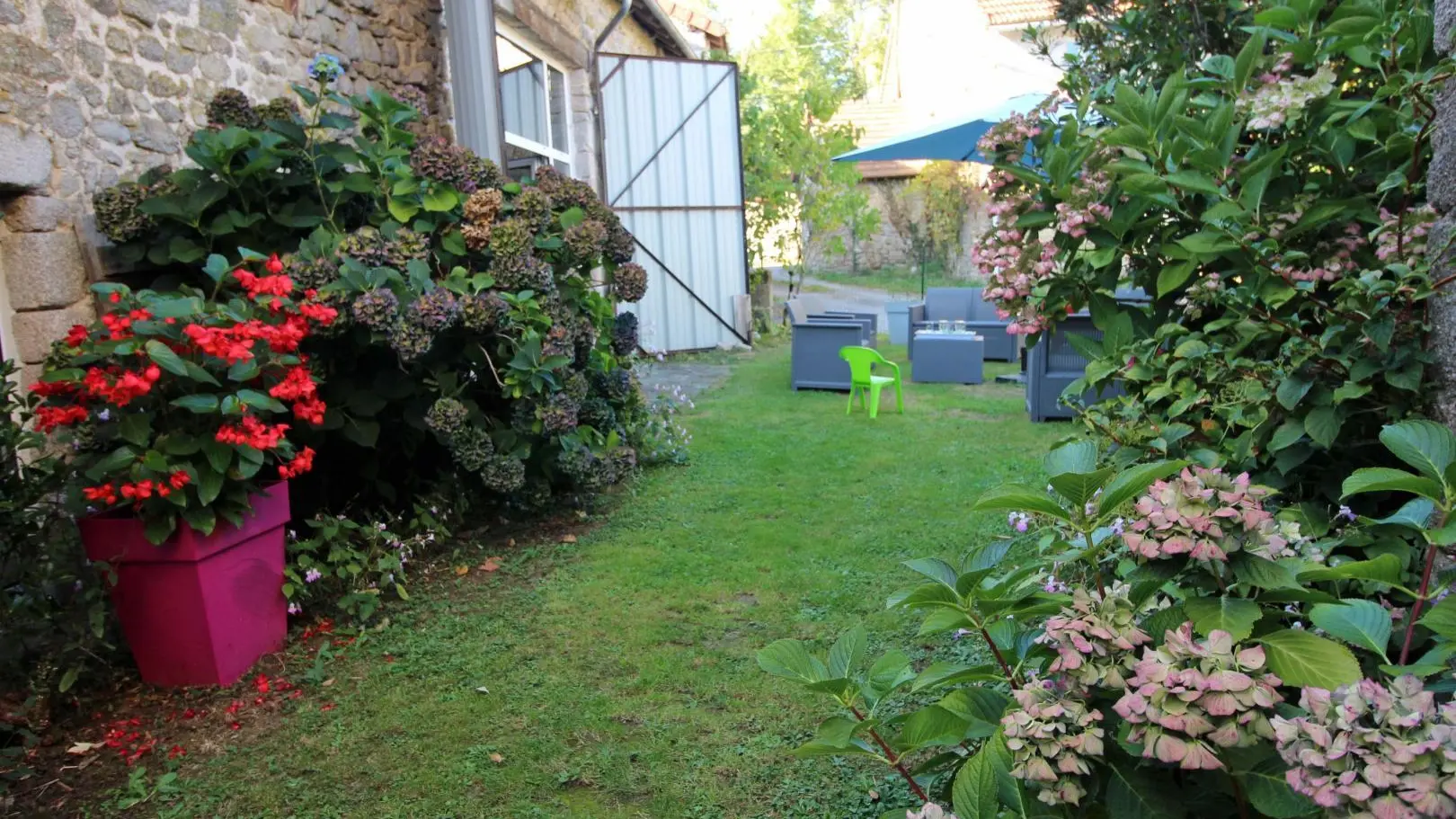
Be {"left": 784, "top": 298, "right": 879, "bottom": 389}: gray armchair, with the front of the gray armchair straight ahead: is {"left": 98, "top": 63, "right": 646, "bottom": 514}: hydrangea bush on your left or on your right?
on your right

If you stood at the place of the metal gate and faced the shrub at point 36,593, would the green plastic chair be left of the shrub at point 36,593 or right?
left

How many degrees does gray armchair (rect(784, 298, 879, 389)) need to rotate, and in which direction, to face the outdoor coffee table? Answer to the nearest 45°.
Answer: approximately 45° to its left

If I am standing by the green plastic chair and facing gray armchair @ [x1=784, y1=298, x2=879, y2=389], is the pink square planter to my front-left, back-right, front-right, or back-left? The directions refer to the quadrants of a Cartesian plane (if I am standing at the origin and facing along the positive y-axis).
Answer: back-left

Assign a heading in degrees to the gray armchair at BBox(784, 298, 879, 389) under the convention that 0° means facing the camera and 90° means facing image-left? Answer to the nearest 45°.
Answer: approximately 270°

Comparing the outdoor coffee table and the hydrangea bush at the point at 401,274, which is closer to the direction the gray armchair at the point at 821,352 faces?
the outdoor coffee table

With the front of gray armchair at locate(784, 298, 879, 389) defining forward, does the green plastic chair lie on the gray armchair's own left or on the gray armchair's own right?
on the gray armchair's own right

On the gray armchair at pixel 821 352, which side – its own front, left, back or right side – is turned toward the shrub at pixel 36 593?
right

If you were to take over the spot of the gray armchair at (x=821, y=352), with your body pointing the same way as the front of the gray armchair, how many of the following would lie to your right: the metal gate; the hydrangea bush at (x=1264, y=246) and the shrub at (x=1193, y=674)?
2

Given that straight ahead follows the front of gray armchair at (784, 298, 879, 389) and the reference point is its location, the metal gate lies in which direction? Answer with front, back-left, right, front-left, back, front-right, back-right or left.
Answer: back-left
